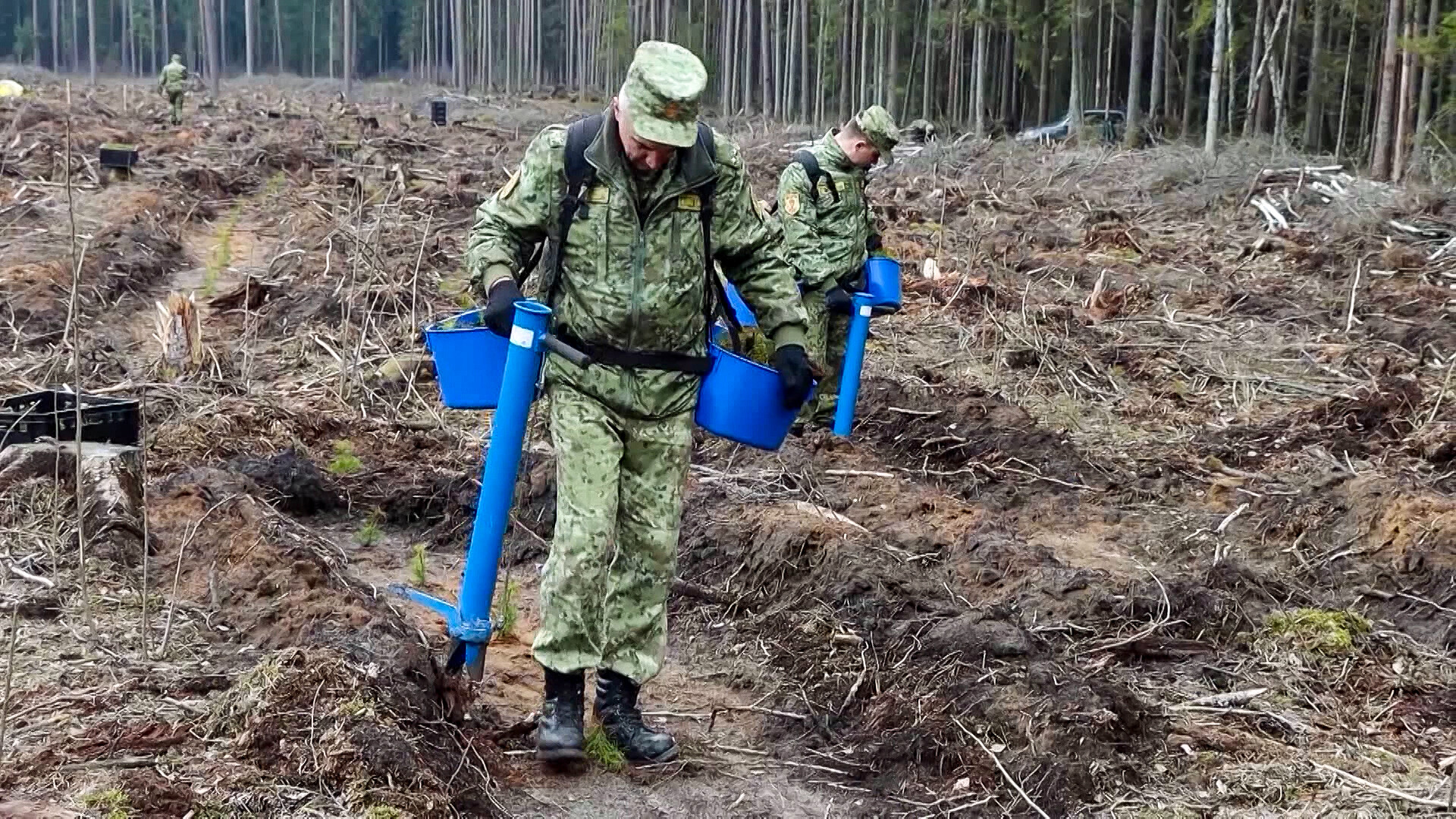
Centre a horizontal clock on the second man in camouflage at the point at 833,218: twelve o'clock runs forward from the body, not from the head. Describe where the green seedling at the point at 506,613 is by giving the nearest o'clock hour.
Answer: The green seedling is roughly at 2 o'clock from the second man in camouflage.

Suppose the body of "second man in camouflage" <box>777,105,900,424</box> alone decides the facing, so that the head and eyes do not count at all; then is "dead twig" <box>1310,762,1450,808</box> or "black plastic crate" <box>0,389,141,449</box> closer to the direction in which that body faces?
the dead twig

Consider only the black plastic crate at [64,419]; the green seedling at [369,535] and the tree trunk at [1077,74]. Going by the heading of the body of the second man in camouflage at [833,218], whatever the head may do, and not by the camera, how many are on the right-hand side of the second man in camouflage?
2

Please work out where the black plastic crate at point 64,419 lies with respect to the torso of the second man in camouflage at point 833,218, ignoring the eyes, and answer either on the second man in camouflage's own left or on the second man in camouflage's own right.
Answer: on the second man in camouflage's own right

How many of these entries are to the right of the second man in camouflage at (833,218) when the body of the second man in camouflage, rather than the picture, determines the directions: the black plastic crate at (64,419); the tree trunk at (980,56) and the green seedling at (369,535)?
2

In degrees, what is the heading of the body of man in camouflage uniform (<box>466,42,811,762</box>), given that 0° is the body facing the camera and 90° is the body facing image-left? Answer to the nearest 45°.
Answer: approximately 0°

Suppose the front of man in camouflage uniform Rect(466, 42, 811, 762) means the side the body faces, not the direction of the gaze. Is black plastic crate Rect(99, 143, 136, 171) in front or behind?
behind

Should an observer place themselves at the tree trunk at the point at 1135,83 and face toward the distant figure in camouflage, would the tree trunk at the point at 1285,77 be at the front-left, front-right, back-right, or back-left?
back-left

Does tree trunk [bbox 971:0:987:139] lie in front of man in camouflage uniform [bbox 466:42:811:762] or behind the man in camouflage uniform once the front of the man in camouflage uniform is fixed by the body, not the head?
behind

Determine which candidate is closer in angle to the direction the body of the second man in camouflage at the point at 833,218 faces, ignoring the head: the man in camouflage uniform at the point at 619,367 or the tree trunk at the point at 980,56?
the man in camouflage uniform

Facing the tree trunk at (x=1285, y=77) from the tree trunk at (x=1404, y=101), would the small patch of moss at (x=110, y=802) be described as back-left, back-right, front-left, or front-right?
back-left

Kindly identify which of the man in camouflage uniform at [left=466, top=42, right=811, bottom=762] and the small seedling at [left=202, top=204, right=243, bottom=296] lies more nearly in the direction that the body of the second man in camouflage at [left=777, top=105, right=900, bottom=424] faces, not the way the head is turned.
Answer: the man in camouflage uniform

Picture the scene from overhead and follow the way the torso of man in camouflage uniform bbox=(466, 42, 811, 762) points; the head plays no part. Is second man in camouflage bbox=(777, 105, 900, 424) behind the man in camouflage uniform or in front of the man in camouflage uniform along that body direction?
behind
